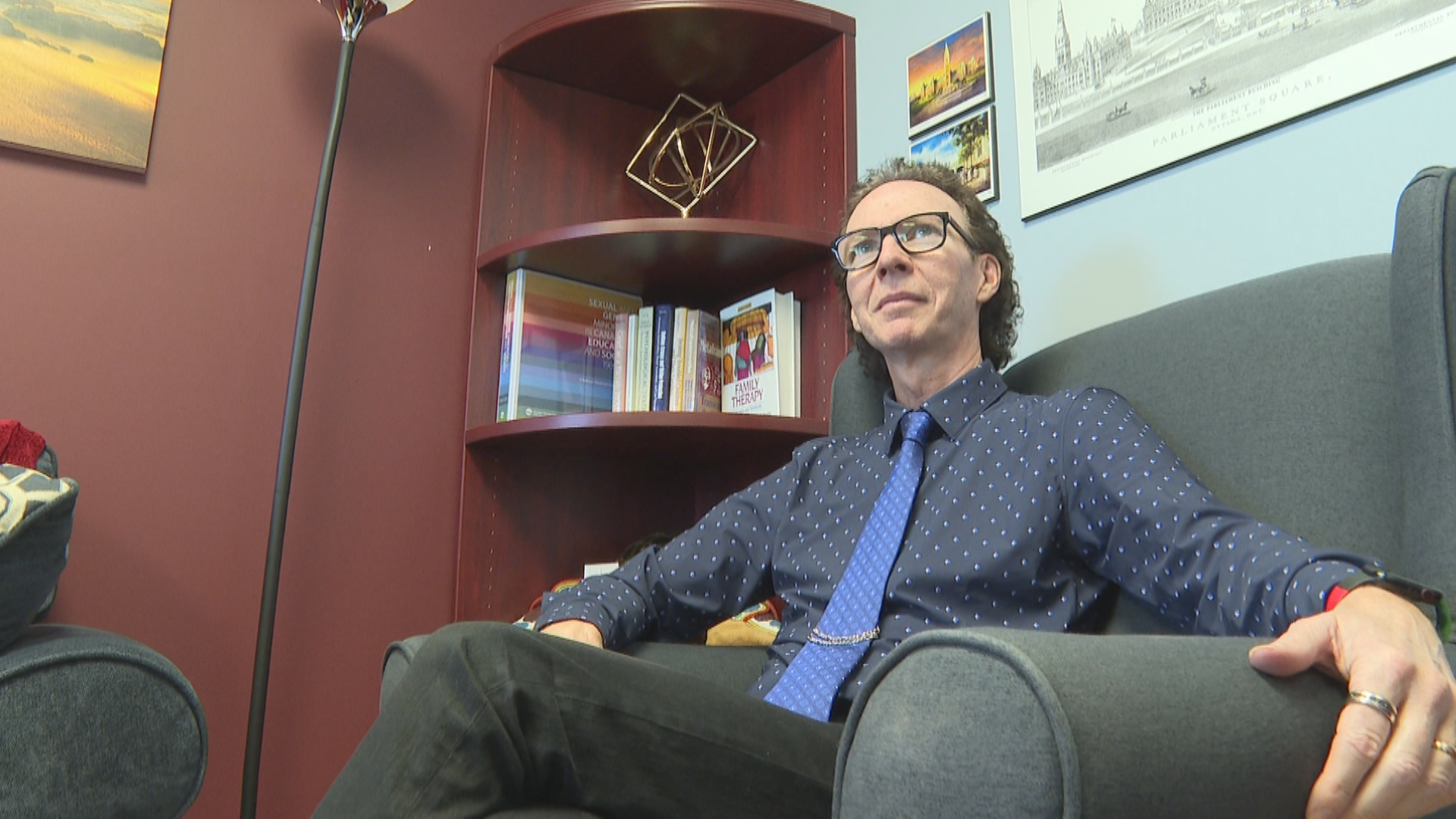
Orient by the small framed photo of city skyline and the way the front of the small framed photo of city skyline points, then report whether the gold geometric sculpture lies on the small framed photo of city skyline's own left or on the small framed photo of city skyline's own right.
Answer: on the small framed photo of city skyline's own right

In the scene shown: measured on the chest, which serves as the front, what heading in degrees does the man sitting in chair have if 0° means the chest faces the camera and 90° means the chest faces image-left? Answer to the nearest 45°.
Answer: approximately 45°

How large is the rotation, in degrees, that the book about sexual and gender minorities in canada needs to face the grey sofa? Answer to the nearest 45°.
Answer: approximately 90° to its right

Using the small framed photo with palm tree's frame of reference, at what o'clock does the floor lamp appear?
The floor lamp is roughly at 1 o'clock from the small framed photo with palm tree.

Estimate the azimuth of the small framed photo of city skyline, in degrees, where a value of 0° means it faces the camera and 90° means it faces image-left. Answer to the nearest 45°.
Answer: approximately 45°

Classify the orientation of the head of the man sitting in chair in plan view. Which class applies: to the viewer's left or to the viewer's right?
to the viewer's left
